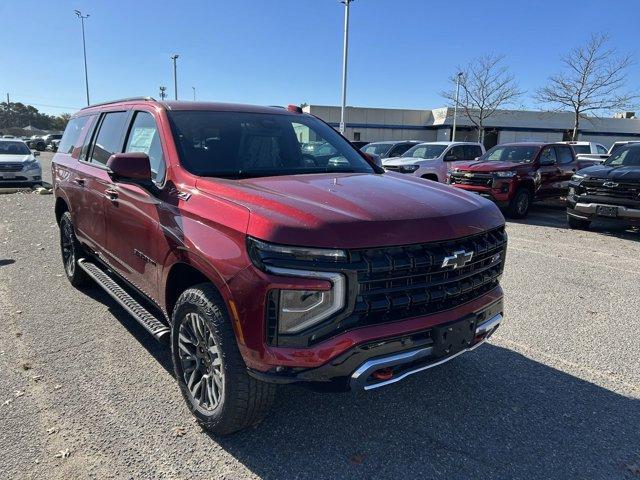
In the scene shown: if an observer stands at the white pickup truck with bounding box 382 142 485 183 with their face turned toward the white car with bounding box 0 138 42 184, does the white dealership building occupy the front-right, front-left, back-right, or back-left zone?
back-right

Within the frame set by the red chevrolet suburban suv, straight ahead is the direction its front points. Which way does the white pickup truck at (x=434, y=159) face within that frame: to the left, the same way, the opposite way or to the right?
to the right

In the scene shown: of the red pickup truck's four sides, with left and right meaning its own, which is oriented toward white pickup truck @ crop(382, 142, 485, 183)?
right

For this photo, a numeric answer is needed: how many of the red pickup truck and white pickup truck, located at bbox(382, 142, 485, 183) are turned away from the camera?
0

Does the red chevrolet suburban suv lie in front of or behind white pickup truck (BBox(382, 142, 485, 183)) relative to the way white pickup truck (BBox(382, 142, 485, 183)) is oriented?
in front

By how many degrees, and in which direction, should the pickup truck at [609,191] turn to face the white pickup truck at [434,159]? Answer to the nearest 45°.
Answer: approximately 90° to its right

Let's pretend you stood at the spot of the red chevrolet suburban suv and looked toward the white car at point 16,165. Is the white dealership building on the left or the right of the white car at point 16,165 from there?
right

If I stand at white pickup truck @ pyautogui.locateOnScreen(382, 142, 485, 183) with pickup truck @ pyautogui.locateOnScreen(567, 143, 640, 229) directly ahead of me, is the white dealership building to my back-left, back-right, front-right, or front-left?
back-left

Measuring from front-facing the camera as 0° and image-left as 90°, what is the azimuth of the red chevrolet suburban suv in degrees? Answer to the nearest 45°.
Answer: approximately 315°

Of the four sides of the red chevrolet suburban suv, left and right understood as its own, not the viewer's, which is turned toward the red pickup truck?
left

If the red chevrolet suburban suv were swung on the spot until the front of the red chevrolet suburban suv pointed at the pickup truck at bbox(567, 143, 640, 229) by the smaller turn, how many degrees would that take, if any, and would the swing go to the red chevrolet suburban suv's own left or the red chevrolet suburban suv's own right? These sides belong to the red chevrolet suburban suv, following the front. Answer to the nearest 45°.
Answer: approximately 90° to the red chevrolet suburban suv's own left

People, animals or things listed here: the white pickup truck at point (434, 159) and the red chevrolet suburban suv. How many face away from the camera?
0

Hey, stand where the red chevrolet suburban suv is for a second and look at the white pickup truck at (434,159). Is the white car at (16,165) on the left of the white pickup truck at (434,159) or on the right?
left

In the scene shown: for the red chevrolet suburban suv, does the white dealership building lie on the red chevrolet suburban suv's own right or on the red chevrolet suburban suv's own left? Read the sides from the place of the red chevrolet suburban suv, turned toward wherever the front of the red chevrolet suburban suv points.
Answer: on the red chevrolet suburban suv's own left
